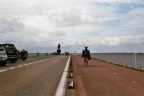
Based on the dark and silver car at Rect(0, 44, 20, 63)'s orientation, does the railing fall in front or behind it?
behind
